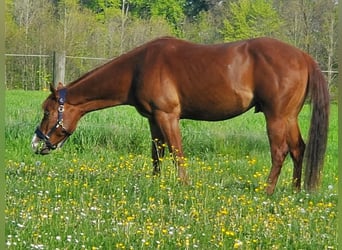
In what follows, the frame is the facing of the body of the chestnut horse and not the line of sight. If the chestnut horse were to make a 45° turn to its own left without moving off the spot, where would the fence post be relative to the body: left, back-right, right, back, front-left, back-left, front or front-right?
right

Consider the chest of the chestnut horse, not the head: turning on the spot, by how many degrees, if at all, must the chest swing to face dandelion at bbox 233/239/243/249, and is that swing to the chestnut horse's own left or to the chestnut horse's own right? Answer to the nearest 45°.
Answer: approximately 90° to the chestnut horse's own left

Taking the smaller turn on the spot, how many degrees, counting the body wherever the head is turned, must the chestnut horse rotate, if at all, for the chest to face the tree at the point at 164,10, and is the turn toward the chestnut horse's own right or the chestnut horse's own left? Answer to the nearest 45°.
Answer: approximately 90° to the chestnut horse's own right

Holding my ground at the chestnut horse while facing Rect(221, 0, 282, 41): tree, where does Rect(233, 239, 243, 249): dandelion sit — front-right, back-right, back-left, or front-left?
back-right

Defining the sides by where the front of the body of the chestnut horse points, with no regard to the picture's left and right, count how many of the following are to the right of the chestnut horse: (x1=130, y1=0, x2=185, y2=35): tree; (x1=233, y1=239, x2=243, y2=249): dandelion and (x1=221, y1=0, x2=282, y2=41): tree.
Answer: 2

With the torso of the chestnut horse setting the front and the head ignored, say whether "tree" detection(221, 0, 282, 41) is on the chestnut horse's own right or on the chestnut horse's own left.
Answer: on the chestnut horse's own right

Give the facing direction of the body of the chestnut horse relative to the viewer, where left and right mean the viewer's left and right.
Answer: facing to the left of the viewer
